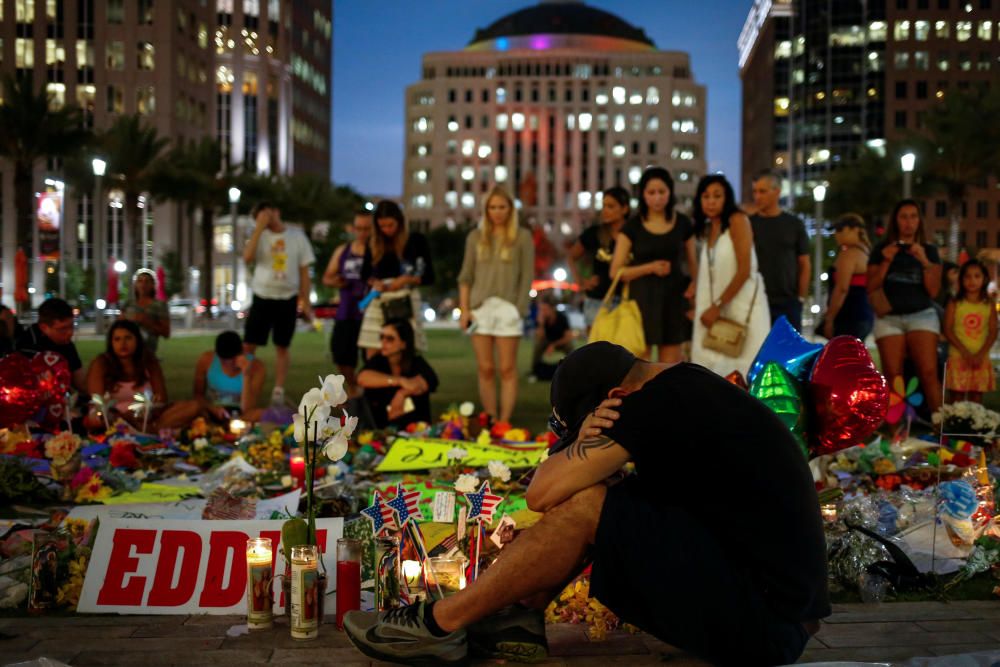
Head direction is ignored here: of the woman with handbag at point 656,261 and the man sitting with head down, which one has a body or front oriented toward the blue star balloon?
the woman with handbag

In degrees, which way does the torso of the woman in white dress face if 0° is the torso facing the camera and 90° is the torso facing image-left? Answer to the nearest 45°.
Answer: approximately 45°

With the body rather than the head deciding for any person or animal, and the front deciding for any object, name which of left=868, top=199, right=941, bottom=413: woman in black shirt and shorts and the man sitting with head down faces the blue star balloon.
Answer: the woman in black shirt and shorts

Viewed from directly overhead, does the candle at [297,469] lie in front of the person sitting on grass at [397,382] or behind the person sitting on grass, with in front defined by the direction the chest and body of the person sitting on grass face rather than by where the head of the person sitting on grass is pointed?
in front

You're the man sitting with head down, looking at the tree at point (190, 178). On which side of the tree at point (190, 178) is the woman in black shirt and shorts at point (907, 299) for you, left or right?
right

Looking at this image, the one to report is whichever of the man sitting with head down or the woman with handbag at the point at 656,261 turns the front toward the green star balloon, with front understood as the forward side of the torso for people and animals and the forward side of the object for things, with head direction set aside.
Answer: the woman with handbag

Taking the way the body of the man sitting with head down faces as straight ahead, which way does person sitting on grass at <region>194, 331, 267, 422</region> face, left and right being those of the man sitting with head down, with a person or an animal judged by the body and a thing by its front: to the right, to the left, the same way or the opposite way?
to the left

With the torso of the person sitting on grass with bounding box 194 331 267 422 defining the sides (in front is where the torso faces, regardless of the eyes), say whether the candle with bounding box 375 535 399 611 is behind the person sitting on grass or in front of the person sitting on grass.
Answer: in front

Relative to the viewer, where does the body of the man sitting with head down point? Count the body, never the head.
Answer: to the viewer's left

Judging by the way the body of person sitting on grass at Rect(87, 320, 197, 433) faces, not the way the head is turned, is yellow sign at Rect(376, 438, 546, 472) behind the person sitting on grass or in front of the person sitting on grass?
in front
